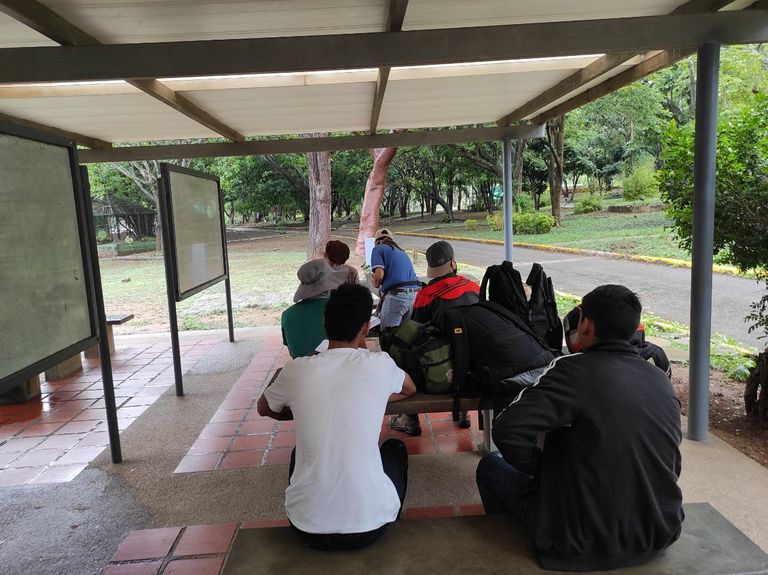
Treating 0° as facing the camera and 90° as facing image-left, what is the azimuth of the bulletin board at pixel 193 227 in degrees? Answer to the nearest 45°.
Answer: approximately 315°

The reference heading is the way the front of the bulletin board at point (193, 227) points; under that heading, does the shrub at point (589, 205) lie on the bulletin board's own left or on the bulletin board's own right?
on the bulletin board's own left

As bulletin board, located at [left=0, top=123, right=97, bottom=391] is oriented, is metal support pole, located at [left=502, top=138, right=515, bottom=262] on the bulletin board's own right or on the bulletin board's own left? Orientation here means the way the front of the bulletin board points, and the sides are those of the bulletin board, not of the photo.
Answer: on the bulletin board's own left

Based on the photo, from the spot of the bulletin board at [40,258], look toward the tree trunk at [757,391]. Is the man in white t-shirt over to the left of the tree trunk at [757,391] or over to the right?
right

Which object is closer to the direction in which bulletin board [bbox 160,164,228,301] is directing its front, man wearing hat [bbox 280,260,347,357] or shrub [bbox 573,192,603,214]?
the man wearing hat

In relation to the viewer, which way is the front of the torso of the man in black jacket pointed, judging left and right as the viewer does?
facing away from the viewer and to the left of the viewer

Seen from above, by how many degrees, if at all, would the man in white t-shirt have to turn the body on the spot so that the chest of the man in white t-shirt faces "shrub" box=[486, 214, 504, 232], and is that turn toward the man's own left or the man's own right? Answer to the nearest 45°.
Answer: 0° — they already face it

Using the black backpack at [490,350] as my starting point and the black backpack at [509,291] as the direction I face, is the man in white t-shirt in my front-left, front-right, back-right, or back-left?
back-left

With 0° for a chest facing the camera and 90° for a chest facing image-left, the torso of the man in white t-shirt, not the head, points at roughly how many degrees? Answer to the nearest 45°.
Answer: approximately 180°

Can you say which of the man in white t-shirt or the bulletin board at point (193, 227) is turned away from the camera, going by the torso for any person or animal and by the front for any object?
the man in white t-shirt

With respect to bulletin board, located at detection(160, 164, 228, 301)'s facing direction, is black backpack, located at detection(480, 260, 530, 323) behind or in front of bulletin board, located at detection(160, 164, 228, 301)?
in front

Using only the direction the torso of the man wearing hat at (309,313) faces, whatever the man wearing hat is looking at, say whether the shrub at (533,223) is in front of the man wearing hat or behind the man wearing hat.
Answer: in front

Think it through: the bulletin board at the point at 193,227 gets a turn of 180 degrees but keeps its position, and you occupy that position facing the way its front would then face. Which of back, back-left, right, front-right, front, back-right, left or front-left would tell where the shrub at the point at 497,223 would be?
right
